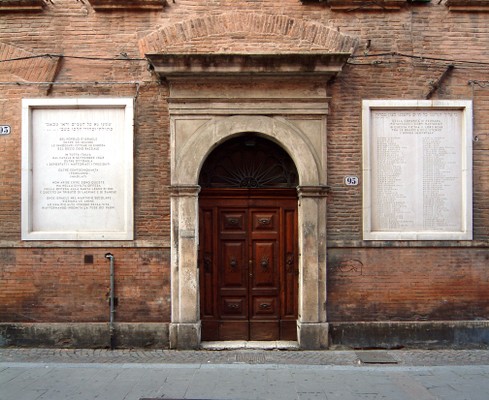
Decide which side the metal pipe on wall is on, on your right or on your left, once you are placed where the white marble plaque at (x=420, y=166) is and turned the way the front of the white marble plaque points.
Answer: on your right

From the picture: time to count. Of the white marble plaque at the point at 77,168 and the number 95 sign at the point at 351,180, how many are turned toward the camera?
2

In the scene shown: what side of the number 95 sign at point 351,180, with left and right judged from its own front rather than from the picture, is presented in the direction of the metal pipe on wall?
right

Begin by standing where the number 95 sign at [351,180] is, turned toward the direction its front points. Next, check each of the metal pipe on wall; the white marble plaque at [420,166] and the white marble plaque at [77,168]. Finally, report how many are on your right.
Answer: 2

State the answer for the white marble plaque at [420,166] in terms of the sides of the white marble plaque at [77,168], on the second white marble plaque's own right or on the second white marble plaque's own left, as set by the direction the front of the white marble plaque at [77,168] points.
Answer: on the second white marble plaque's own left

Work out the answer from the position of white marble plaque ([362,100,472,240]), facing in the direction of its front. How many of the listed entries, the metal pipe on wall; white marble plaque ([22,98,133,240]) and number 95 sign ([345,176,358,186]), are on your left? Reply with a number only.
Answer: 0

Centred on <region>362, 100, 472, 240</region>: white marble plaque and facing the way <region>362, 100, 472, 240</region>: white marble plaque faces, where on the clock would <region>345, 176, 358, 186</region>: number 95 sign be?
The number 95 sign is roughly at 2 o'clock from the white marble plaque.

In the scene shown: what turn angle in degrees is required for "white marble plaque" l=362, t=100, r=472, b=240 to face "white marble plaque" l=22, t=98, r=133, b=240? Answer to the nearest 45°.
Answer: approximately 90° to its right

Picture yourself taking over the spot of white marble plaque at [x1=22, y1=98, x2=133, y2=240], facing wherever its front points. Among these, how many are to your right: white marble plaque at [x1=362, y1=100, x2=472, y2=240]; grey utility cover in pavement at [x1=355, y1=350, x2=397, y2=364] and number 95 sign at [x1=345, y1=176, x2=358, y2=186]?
0

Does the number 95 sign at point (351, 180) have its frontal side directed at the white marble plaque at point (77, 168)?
no

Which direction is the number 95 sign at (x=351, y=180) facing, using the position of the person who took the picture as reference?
facing the viewer

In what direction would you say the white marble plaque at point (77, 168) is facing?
toward the camera

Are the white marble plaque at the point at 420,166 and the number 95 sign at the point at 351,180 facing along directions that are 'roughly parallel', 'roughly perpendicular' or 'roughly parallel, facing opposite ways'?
roughly parallel

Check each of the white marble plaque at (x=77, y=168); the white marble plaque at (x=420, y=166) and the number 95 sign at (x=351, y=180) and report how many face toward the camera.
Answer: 3

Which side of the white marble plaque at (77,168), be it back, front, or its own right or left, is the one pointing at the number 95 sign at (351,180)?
left

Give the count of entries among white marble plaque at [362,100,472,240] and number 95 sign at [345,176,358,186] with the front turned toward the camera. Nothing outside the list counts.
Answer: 2
